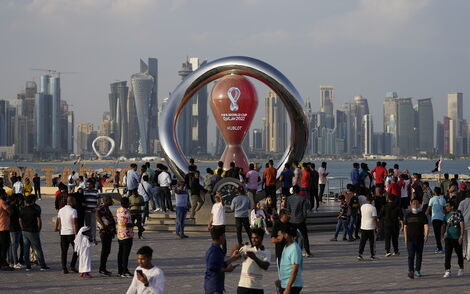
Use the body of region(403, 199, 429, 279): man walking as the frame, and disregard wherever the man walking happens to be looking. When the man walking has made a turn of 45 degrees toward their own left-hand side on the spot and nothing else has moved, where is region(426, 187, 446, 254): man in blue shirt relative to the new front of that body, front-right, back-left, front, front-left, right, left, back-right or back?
back-left

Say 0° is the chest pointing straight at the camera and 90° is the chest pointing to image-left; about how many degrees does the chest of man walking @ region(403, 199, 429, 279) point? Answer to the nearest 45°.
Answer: approximately 0°
